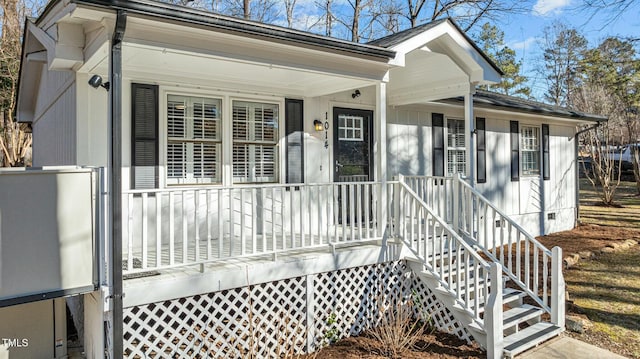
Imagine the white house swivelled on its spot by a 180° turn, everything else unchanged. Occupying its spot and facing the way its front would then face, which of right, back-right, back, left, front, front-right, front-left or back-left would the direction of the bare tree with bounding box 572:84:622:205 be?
right

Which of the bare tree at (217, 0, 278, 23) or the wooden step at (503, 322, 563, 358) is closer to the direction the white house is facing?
the wooden step

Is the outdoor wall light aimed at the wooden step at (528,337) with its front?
yes

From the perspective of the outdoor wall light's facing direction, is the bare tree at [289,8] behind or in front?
behind

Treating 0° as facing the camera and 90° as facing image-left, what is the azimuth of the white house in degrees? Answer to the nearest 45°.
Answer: approximately 315°

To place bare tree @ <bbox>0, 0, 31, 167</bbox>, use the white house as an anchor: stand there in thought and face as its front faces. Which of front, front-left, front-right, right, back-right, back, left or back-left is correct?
back

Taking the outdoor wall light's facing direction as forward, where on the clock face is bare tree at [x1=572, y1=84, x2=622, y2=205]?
The bare tree is roughly at 9 o'clock from the outdoor wall light.
